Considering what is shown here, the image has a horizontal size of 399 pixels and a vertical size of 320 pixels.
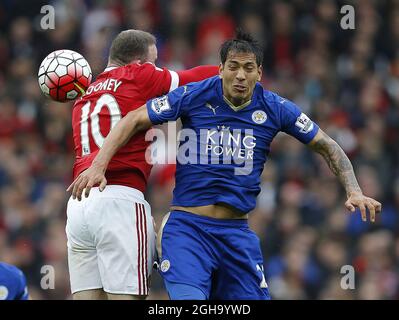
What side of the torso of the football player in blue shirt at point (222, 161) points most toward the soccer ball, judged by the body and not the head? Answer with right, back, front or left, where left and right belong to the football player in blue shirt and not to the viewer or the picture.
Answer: right

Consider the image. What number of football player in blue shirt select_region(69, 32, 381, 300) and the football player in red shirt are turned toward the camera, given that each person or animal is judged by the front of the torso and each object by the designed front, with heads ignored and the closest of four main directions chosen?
1

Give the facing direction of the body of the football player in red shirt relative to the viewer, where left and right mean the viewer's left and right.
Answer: facing away from the viewer and to the right of the viewer

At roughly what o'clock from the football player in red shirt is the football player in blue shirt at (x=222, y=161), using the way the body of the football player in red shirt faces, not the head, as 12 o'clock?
The football player in blue shirt is roughly at 2 o'clock from the football player in red shirt.

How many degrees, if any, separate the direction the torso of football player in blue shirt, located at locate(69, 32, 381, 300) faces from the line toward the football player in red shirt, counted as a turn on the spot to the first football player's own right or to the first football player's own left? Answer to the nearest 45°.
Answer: approximately 90° to the first football player's own right

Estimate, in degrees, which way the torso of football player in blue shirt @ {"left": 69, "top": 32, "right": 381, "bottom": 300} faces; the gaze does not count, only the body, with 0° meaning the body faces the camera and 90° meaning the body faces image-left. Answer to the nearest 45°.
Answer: approximately 0°
